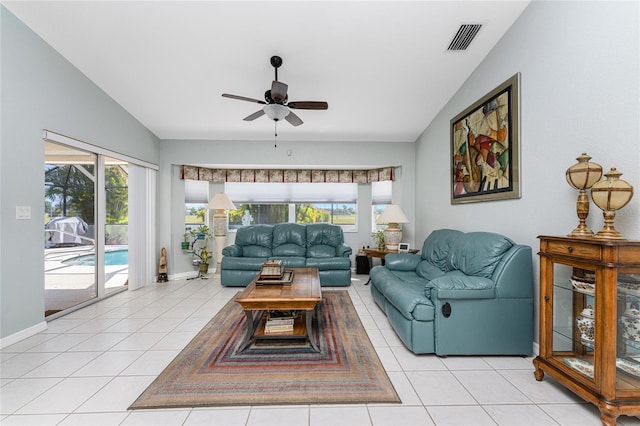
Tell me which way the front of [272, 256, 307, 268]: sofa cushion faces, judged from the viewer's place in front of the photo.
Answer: facing the viewer

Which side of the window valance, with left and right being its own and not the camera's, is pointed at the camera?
front

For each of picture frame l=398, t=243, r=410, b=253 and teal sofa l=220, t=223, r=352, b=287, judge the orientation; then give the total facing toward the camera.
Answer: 2

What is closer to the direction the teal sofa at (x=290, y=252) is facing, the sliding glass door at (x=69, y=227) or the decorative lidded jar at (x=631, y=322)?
the decorative lidded jar

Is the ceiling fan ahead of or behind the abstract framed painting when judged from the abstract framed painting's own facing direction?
ahead

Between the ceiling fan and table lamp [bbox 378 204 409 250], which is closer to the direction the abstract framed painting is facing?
the ceiling fan

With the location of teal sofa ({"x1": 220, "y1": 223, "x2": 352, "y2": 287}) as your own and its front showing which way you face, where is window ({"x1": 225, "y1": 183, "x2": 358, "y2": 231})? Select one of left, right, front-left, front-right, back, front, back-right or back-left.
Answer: back

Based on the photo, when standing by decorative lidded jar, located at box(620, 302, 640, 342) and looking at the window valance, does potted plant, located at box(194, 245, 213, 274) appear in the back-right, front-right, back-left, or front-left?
front-left

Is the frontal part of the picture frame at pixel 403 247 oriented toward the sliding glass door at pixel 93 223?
no

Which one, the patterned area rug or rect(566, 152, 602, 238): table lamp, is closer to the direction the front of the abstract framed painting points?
the patterned area rug

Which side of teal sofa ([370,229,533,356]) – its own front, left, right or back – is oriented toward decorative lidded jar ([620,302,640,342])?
left

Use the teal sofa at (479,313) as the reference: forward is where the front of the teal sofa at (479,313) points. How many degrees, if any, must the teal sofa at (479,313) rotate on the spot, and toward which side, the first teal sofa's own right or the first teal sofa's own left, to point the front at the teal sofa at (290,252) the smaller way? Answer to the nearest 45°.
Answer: approximately 90° to the first teal sofa's own right

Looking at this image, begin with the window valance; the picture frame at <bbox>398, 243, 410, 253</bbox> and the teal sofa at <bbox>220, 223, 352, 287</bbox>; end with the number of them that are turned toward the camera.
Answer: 3

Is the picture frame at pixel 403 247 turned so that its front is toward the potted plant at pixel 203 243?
no

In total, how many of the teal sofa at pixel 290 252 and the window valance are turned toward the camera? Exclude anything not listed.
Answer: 2

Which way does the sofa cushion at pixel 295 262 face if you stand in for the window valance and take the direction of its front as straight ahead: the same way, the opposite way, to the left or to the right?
the same way

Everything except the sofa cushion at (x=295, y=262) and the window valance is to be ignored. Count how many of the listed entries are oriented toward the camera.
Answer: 2

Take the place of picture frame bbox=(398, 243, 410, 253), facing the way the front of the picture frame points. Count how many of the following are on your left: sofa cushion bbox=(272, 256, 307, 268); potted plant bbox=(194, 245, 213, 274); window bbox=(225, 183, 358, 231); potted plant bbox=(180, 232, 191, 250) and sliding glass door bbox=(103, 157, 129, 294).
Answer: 0

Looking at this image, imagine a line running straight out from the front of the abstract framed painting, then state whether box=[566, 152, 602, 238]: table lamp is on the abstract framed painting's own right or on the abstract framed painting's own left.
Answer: on the abstract framed painting's own left
